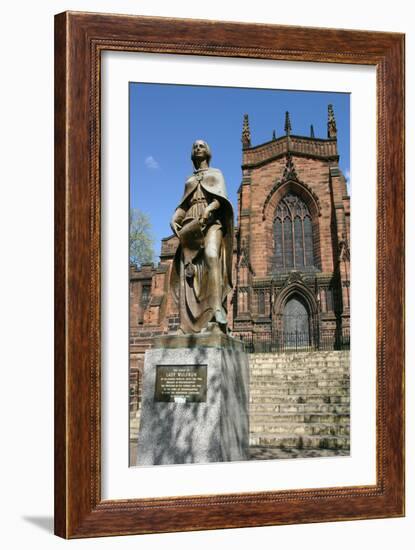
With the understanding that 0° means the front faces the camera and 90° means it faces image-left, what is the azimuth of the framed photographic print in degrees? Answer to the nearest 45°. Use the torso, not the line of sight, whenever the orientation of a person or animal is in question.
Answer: approximately 315°
